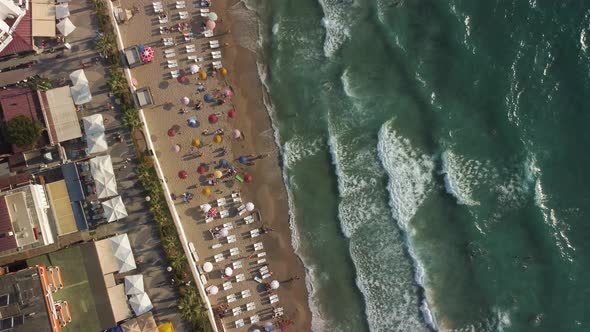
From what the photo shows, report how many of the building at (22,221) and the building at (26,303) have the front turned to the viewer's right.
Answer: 2

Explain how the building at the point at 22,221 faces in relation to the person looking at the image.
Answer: facing to the right of the viewer

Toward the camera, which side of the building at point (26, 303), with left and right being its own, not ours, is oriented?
right

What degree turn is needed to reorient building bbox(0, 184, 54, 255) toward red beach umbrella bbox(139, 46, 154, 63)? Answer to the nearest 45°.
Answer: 0° — it already faces it
